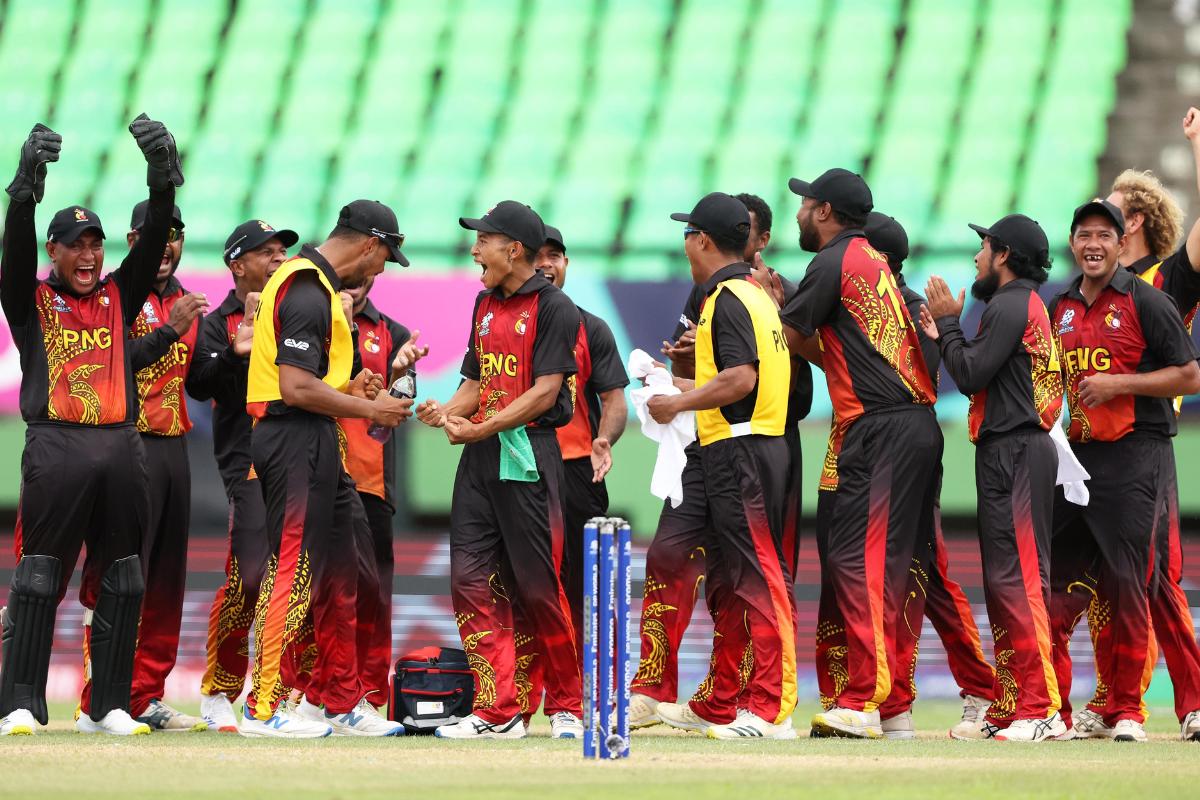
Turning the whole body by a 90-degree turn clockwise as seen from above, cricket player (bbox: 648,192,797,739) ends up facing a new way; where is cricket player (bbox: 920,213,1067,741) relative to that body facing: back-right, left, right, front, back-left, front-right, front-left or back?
right

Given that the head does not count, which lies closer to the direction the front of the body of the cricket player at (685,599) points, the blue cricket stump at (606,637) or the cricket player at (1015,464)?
the blue cricket stump

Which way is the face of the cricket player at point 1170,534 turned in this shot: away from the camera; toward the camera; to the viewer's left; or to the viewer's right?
to the viewer's left

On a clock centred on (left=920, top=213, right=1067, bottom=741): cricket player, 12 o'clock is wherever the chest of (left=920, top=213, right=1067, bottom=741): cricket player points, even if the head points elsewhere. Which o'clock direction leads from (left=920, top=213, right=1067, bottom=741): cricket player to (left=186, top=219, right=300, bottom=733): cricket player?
(left=186, top=219, right=300, bottom=733): cricket player is roughly at 12 o'clock from (left=920, top=213, right=1067, bottom=741): cricket player.

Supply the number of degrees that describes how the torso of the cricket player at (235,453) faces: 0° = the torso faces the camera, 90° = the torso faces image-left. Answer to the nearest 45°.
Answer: approximately 315°

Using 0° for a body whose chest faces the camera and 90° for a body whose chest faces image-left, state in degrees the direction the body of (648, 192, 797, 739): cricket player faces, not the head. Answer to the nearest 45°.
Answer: approximately 90°

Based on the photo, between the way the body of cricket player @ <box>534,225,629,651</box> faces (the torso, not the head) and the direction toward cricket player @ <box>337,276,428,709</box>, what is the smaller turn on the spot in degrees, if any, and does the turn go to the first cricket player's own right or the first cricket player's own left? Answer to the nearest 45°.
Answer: approximately 45° to the first cricket player's own right

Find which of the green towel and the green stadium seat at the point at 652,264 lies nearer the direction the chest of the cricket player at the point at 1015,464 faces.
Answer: the green towel

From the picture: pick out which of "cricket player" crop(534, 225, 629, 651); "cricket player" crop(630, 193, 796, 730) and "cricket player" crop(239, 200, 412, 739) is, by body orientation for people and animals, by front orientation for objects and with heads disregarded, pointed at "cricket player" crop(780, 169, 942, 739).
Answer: "cricket player" crop(239, 200, 412, 739)

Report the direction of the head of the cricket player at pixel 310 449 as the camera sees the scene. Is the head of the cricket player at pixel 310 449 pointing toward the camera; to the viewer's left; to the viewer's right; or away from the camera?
to the viewer's right

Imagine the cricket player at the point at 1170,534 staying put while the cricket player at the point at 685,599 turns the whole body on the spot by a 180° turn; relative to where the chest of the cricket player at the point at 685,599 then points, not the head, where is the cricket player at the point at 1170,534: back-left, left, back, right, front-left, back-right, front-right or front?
front
